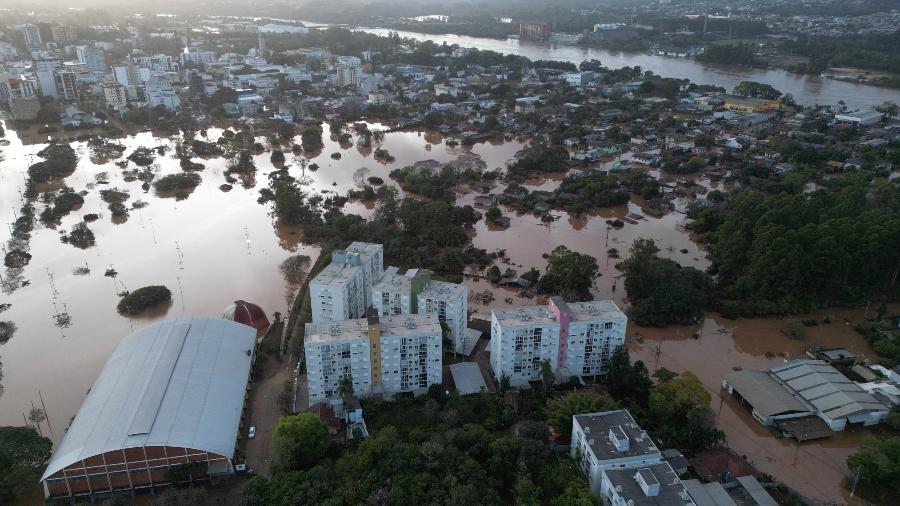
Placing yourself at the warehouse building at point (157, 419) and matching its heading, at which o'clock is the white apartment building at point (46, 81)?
The white apartment building is roughly at 6 o'clock from the warehouse building.

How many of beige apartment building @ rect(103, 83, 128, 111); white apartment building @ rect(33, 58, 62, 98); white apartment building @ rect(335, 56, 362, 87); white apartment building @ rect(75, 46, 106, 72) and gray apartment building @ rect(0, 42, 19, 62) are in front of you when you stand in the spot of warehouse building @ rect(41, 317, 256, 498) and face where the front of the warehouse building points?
0

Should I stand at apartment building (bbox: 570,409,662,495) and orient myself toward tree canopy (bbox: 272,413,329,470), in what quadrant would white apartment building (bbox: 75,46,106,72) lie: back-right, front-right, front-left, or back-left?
front-right

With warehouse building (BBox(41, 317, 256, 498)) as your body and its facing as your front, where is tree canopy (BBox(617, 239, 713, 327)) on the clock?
The tree canopy is roughly at 9 o'clock from the warehouse building.

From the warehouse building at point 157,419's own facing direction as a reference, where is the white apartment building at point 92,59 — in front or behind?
behind

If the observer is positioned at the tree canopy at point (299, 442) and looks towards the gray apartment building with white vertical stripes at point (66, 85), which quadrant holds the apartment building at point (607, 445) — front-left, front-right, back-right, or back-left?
back-right

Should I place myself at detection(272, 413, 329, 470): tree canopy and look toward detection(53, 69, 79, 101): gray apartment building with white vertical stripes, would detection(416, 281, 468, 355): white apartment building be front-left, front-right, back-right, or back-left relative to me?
front-right

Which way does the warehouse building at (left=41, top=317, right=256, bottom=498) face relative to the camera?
toward the camera

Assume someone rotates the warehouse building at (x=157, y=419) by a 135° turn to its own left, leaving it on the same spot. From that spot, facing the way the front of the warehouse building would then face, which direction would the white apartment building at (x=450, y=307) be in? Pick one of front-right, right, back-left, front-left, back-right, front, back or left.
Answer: front-right

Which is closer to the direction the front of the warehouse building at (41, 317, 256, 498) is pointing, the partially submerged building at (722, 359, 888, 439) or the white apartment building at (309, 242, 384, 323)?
the partially submerged building

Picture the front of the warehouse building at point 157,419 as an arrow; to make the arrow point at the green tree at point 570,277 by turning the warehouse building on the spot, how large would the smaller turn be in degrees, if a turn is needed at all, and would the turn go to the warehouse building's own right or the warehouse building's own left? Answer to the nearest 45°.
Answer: approximately 90° to the warehouse building's own left

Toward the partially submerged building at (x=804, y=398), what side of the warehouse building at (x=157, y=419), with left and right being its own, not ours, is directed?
left

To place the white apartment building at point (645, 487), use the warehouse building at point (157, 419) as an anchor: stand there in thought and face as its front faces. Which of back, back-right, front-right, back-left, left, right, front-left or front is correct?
front-left

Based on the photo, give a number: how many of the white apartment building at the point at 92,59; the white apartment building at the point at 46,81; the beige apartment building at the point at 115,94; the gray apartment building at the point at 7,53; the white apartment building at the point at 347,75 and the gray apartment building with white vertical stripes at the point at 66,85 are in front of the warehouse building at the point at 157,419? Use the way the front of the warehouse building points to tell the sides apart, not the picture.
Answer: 0

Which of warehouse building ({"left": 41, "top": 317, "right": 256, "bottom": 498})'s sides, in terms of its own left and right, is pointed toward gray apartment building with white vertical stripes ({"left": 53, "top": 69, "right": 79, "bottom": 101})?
back

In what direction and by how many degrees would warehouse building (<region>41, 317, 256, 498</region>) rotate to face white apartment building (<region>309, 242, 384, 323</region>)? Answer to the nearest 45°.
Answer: approximately 135° to its left

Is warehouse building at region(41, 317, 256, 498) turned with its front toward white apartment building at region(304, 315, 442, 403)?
no

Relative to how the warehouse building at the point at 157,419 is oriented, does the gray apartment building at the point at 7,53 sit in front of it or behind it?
behind

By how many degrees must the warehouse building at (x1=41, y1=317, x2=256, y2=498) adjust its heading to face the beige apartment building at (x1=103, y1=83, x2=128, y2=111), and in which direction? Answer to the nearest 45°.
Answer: approximately 180°
